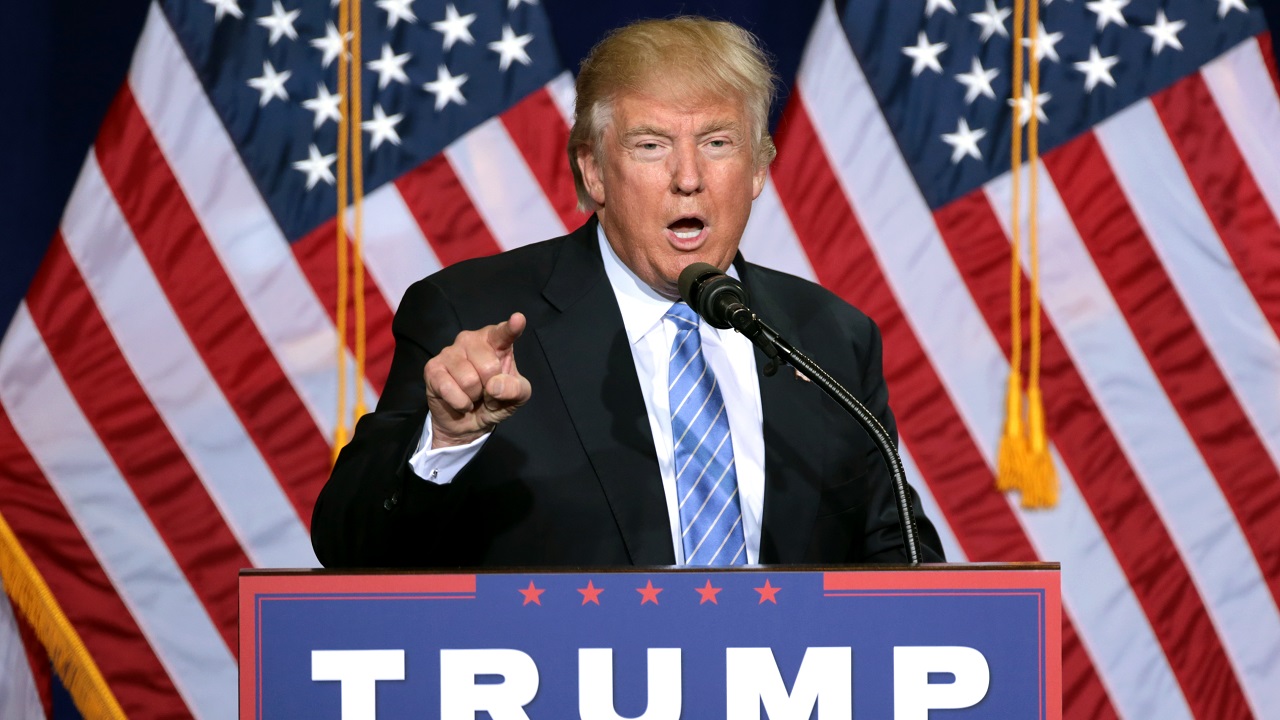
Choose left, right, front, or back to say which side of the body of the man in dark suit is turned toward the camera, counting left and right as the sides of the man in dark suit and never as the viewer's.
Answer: front

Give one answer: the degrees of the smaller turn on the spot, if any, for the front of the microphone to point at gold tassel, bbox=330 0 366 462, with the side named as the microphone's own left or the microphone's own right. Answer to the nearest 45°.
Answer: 0° — it already faces it

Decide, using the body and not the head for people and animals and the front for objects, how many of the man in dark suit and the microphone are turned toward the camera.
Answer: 1

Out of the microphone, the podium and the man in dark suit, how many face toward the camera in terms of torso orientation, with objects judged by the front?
2

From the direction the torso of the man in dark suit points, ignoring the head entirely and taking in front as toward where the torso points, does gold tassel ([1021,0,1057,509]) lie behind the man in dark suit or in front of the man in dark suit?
behind

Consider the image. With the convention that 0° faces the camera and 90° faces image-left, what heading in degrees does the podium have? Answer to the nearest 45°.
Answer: approximately 0°

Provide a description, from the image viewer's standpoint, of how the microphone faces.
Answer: facing away from the viewer and to the left of the viewer

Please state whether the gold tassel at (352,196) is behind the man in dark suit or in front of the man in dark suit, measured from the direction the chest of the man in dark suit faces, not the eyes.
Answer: behind
